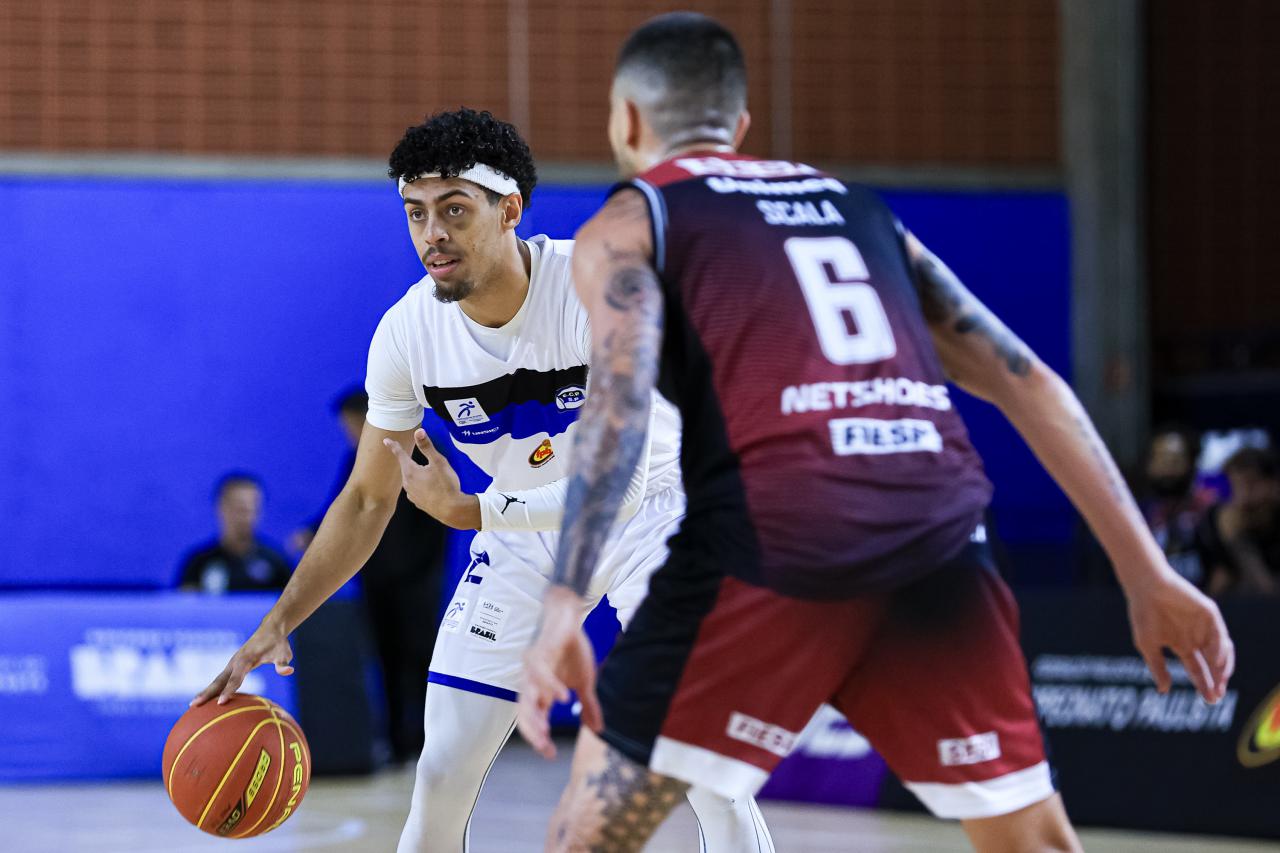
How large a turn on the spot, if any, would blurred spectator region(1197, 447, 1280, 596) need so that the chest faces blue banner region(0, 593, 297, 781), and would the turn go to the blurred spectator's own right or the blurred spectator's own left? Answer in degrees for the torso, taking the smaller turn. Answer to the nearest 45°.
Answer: approximately 90° to the blurred spectator's own right

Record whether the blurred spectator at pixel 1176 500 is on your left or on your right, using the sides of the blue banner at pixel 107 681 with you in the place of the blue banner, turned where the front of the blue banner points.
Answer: on your left

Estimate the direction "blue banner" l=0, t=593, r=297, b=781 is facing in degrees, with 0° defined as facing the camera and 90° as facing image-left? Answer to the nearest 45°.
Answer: approximately 0°

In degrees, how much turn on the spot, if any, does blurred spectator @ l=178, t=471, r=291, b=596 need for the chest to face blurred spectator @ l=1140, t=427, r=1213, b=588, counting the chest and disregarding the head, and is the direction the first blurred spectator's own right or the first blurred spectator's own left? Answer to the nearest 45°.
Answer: approximately 90° to the first blurred spectator's own left

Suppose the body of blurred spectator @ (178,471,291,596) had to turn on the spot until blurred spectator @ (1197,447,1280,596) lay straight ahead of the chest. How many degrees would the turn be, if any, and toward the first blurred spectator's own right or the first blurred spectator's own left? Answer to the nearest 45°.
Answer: approximately 45° to the first blurred spectator's own left

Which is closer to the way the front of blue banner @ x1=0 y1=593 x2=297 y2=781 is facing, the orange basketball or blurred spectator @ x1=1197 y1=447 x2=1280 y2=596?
the orange basketball

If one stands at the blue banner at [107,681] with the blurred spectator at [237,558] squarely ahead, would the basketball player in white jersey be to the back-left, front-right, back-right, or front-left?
back-right
